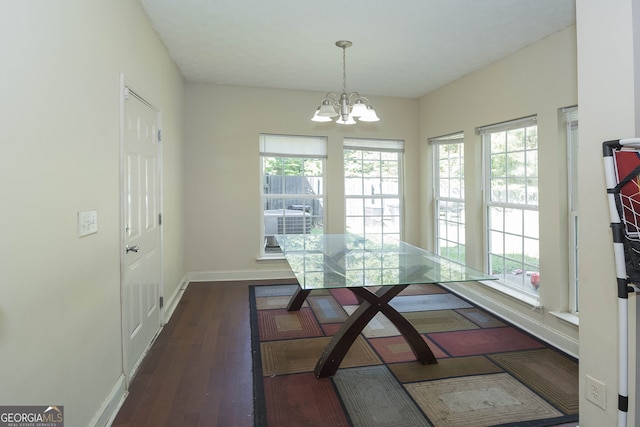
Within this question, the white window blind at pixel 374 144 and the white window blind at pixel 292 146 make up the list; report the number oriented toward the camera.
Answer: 2

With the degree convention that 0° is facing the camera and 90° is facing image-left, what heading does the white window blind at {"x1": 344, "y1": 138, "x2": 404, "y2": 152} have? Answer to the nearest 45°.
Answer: approximately 0°

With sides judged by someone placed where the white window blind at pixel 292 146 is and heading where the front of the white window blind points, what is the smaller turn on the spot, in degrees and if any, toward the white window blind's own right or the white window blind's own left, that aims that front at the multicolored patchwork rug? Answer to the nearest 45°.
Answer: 0° — it already faces it

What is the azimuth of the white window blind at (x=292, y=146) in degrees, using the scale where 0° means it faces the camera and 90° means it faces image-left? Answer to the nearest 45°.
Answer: approximately 0°

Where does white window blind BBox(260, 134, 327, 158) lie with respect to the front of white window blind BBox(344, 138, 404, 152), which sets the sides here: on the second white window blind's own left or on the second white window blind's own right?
on the second white window blind's own right

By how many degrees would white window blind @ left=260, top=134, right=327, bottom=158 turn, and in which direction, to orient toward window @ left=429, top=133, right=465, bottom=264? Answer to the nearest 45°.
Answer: approximately 90° to its left

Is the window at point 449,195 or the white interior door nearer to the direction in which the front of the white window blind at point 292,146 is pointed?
the white interior door

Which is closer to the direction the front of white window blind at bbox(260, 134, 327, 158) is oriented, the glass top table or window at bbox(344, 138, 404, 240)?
the glass top table

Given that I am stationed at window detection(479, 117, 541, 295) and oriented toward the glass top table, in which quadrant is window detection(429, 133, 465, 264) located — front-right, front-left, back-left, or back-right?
back-right
